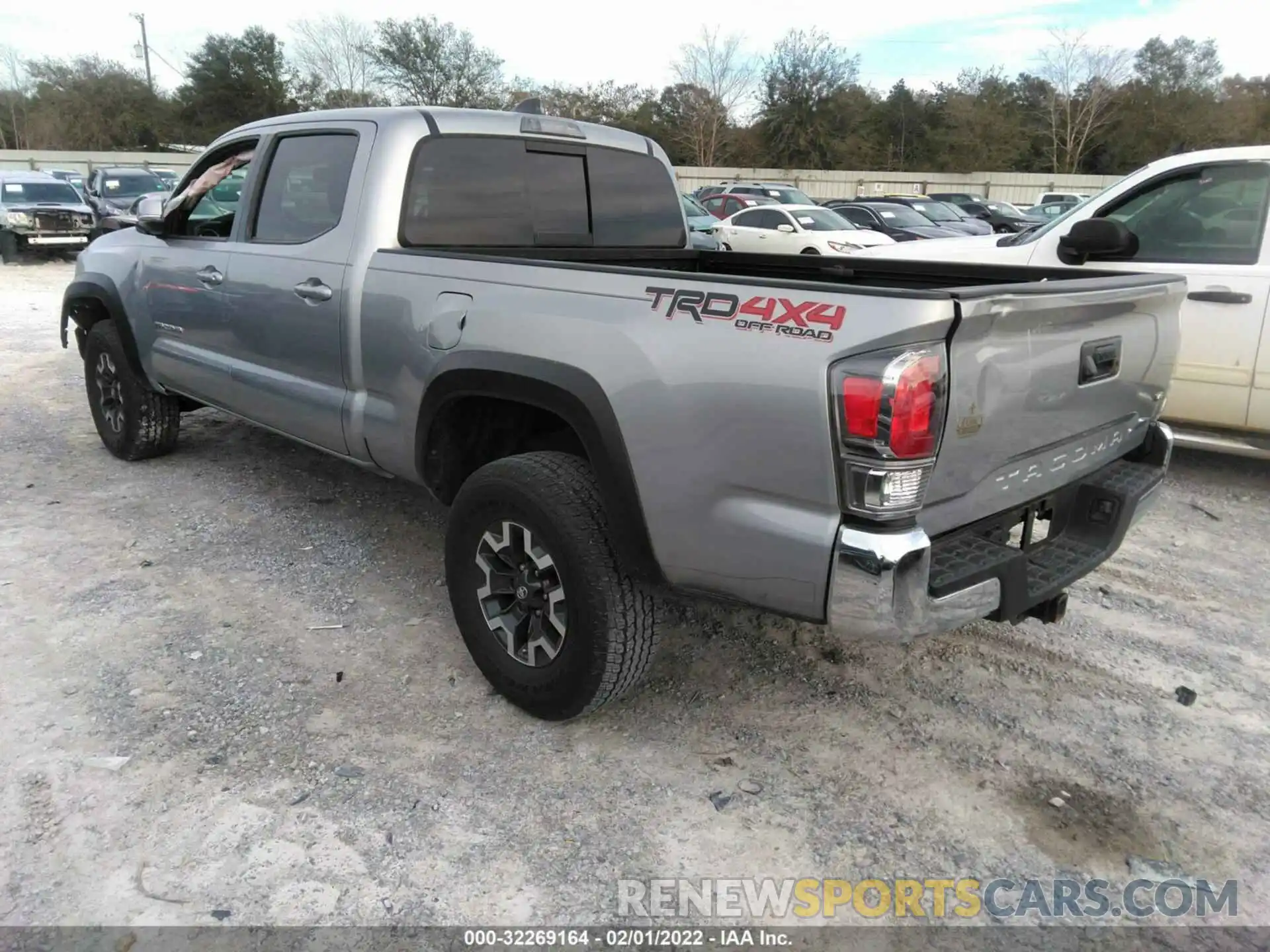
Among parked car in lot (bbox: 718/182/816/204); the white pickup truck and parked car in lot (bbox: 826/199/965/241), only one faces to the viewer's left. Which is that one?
the white pickup truck

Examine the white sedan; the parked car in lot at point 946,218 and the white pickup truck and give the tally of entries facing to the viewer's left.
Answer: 1

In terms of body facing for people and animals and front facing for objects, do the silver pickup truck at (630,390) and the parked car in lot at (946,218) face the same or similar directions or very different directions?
very different directions

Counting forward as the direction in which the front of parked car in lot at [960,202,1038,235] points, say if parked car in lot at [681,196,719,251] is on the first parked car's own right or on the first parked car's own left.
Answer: on the first parked car's own right

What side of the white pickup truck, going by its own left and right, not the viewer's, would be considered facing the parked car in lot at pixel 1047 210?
right

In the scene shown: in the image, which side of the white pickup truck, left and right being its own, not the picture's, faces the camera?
left

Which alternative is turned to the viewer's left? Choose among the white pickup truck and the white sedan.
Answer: the white pickup truck

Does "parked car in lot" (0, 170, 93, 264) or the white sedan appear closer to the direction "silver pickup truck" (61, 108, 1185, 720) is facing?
the parked car in lot
